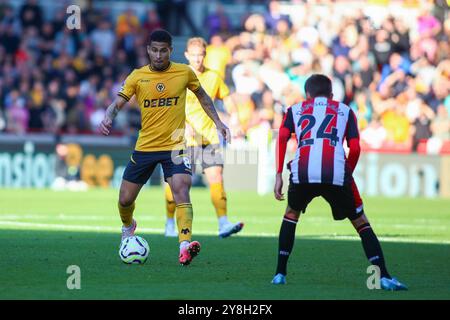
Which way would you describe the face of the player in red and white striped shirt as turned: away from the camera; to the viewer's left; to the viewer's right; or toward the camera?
away from the camera

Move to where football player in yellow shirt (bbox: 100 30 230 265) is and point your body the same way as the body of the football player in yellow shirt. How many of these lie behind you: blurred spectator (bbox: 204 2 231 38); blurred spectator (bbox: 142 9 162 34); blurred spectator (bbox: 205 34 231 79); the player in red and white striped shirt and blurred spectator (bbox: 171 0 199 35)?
4

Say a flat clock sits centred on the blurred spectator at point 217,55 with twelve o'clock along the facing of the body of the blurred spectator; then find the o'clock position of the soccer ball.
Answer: The soccer ball is roughly at 12 o'clock from the blurred spectator.

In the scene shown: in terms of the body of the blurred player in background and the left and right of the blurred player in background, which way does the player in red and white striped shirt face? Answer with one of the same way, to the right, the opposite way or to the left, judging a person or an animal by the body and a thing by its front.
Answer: the opposite way

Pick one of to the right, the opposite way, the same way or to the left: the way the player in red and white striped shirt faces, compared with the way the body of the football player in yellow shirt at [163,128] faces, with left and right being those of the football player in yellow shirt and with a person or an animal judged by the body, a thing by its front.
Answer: the opposite way

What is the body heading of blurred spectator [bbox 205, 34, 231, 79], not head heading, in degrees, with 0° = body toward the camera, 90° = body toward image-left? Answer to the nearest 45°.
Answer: approximately 0°

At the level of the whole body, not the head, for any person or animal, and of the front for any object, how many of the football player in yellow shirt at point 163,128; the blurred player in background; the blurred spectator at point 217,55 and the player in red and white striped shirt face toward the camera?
3

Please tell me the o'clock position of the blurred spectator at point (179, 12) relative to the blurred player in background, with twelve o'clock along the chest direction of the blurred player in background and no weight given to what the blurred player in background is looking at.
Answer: The blurred spectator is roughly at 6 o'clock from the blurred player in background.

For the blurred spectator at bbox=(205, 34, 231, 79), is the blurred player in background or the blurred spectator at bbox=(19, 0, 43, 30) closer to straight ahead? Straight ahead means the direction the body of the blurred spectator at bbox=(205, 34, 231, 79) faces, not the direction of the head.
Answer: the blurred player in background

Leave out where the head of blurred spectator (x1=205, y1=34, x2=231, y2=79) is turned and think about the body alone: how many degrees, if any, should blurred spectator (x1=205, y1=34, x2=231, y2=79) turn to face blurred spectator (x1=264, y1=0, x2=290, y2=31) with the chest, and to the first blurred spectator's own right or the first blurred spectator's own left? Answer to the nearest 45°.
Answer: approximately 135° to the first blurred spectator's own left

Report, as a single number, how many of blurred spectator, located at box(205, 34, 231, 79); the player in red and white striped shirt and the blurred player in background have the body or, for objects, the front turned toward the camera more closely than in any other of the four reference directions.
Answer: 2

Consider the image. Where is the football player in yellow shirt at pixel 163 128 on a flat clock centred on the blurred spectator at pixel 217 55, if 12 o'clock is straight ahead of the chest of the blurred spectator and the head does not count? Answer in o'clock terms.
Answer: The football player in yellow shirt is roughly at 12 o'clock from the blurred spectator.

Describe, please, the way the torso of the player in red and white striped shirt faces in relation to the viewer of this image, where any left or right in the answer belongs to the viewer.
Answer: facing away from the viewer
